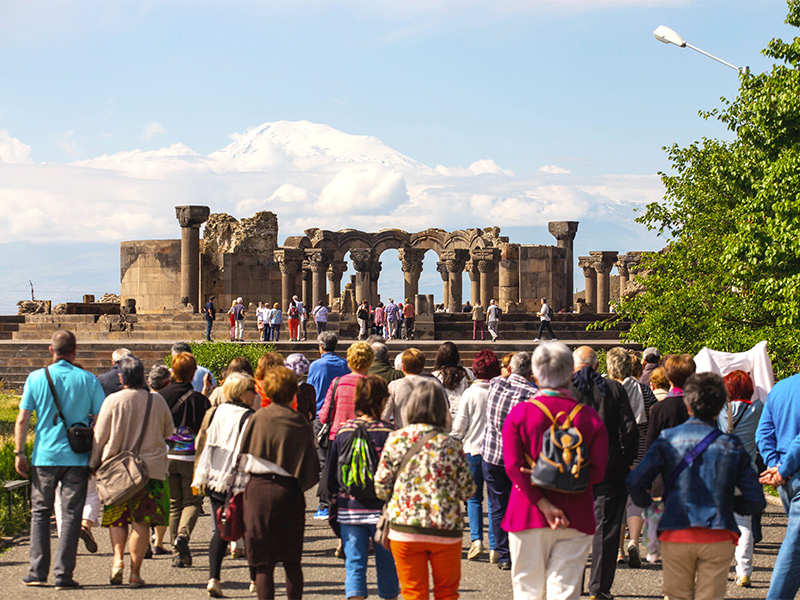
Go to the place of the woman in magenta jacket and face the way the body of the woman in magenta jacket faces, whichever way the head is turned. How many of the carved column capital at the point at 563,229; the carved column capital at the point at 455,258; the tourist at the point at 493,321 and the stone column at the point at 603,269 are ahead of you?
4

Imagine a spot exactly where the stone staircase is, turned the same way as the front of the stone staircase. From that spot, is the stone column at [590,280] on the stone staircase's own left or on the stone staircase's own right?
on the stone staircase's own left

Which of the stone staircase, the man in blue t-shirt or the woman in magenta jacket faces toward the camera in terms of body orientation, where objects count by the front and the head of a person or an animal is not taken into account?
the stone staircase

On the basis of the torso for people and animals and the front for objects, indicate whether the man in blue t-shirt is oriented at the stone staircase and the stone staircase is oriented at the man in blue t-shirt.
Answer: yes

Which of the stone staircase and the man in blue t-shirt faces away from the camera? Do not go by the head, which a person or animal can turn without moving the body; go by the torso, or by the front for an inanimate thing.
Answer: the man in blue t-shirt

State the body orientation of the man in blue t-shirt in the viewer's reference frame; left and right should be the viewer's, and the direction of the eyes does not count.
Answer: facing away from the viewer

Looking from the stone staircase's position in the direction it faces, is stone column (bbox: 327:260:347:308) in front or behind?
behind

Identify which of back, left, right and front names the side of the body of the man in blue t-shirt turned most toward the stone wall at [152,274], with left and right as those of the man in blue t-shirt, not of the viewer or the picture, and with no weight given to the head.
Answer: front

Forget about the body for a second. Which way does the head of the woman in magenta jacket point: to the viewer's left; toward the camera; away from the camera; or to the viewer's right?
away from the camera

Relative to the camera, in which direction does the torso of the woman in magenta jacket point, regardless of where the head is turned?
away from the camera

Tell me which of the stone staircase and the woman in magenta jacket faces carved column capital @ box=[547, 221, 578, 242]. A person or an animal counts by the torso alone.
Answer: the woman in magenta jacket

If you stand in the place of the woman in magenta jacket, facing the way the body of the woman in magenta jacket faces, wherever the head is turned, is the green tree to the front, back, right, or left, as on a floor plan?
front

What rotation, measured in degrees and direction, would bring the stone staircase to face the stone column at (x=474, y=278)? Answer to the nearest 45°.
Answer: approximately 135° to its left

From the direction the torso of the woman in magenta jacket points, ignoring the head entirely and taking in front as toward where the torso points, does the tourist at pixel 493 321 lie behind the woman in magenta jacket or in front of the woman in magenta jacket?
in front

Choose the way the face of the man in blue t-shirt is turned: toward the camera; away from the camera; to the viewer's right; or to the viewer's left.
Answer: away from the camera

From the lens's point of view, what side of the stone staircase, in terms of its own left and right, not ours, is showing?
front

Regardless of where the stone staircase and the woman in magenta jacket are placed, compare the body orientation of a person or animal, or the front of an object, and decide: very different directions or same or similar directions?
very different directions

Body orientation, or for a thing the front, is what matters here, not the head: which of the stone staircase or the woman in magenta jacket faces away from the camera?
the woman in magenta jacket
